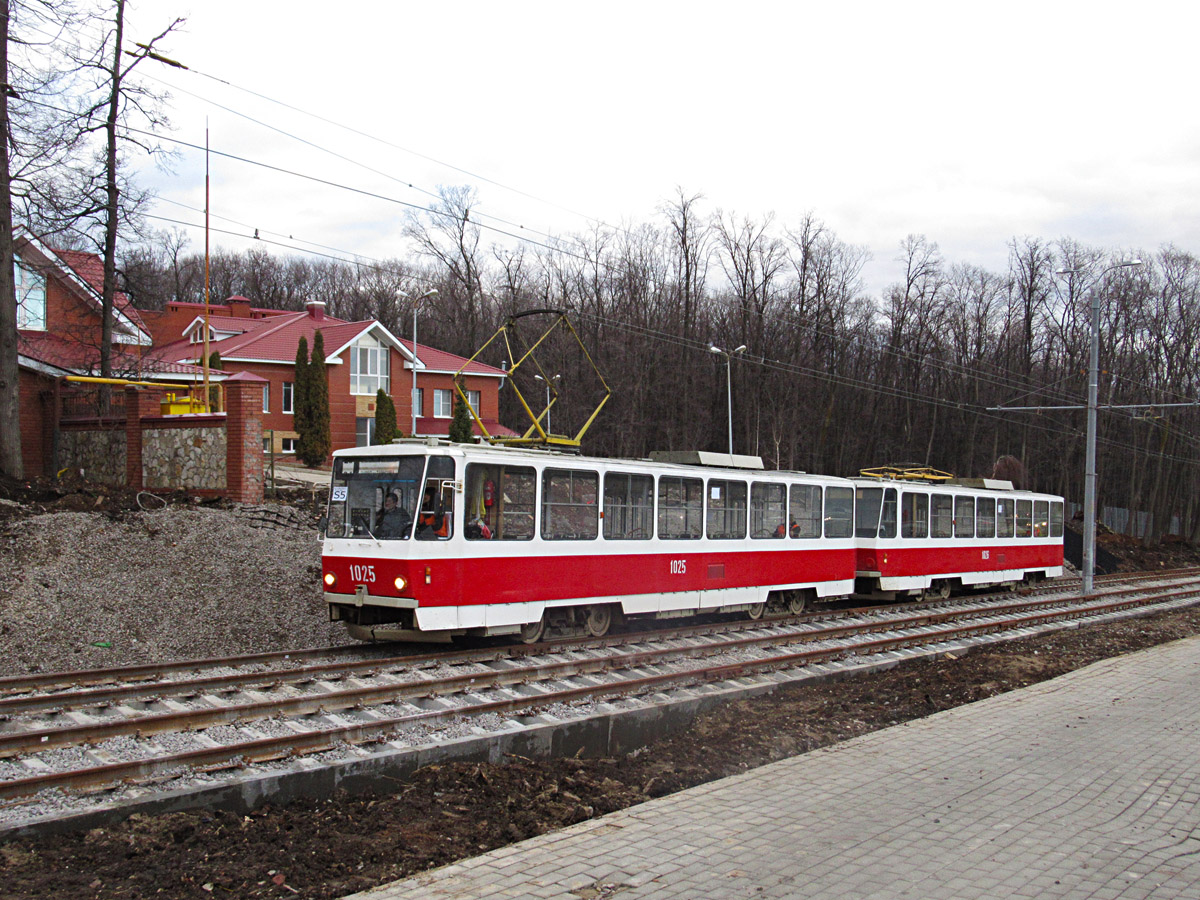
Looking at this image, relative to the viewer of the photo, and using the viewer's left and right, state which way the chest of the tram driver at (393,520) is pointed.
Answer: facing the viewer and to the left of the viewer

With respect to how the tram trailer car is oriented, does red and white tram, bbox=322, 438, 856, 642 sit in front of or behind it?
in front

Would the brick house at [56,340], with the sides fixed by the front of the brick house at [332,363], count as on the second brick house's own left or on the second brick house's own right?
on the second brick house's own right

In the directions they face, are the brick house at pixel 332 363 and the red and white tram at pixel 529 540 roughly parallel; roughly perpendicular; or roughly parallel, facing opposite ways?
roughly perpendicular

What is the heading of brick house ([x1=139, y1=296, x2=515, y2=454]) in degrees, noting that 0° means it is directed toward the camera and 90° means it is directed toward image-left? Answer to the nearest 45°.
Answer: approximately 315°

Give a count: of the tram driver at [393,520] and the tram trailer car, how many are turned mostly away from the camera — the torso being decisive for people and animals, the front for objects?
0

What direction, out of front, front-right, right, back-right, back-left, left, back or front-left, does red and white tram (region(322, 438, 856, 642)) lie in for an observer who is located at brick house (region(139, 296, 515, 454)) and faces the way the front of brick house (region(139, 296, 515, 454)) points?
front-right

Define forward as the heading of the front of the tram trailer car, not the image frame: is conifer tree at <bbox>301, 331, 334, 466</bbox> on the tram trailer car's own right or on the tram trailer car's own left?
on the tram trailer car's own right

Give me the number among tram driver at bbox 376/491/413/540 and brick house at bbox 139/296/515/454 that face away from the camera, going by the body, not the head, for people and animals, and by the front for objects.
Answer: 0

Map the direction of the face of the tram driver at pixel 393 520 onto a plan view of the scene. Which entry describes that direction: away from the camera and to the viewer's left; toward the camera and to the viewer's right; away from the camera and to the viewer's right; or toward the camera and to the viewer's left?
toward the camera and to the viewer's left

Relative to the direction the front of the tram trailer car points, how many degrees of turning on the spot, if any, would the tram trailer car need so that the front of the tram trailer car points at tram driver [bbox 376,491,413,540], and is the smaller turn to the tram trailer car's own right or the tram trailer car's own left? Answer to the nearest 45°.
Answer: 0° — it already faces them
